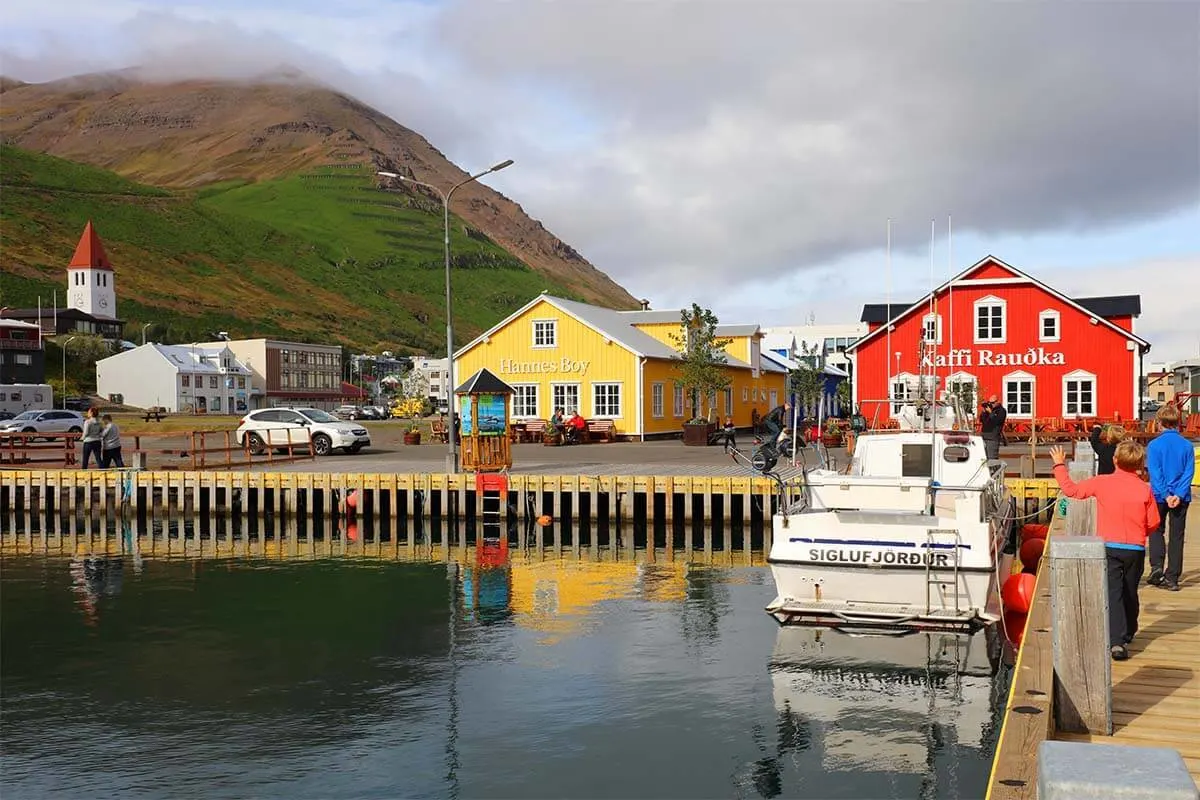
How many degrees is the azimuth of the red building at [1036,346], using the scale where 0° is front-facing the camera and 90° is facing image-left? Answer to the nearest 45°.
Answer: approximately 0°

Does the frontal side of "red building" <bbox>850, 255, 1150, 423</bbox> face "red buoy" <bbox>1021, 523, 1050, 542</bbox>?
yes

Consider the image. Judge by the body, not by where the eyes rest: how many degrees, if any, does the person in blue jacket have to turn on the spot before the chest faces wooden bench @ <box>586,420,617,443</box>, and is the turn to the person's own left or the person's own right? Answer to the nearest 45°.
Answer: approximately 45° to the person's own left

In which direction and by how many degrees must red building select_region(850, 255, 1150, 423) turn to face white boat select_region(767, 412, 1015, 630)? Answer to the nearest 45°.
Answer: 0° — it already faces it

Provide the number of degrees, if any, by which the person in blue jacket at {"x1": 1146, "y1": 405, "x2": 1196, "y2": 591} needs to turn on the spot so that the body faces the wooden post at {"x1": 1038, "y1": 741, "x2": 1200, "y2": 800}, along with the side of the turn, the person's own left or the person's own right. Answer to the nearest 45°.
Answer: approximately 180°

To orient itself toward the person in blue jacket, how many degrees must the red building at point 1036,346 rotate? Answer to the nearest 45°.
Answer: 0° — it already faces them

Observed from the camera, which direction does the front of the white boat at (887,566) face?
facing away from the viewer

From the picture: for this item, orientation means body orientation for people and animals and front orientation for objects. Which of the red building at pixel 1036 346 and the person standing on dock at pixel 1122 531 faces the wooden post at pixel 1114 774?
the red building

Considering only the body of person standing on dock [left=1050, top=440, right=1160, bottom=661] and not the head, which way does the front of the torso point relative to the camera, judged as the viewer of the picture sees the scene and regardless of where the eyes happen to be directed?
away from the camera

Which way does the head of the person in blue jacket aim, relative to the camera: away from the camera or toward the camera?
away from the camera

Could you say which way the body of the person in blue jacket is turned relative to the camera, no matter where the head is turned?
away from the camera
